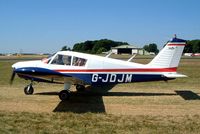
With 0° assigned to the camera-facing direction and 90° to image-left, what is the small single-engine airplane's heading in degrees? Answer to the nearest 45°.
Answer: approximately 90°
